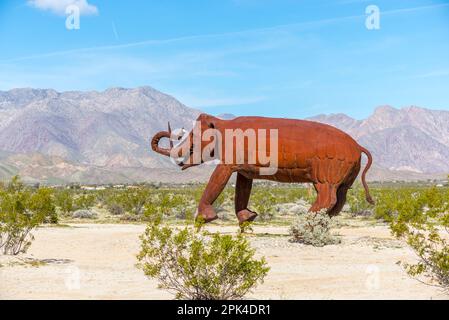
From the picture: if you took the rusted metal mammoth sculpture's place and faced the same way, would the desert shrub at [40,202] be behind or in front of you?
in front

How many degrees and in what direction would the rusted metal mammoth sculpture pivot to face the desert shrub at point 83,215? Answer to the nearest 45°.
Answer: approximately 45° to its right

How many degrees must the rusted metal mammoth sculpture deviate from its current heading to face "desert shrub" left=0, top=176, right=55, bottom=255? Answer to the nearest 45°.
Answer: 0° — it already faces it

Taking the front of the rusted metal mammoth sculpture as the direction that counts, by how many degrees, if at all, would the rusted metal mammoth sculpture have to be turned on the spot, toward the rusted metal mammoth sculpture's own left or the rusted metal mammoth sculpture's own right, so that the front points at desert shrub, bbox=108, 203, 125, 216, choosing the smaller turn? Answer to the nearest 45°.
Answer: approximately 45° to the rusted metal mammoth sculpture's own right

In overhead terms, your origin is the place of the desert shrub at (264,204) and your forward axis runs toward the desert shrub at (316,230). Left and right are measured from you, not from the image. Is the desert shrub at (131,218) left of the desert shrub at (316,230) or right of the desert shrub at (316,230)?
right

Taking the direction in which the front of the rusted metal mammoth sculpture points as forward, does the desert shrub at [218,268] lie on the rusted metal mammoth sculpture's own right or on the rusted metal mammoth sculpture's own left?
on the rusted metal mammoth sculpture's own left

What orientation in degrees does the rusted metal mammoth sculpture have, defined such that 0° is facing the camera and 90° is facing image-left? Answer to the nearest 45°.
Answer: approximately 90°

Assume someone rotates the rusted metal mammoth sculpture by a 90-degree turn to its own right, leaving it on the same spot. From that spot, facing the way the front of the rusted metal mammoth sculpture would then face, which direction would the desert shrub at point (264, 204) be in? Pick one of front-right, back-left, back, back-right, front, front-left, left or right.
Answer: front
